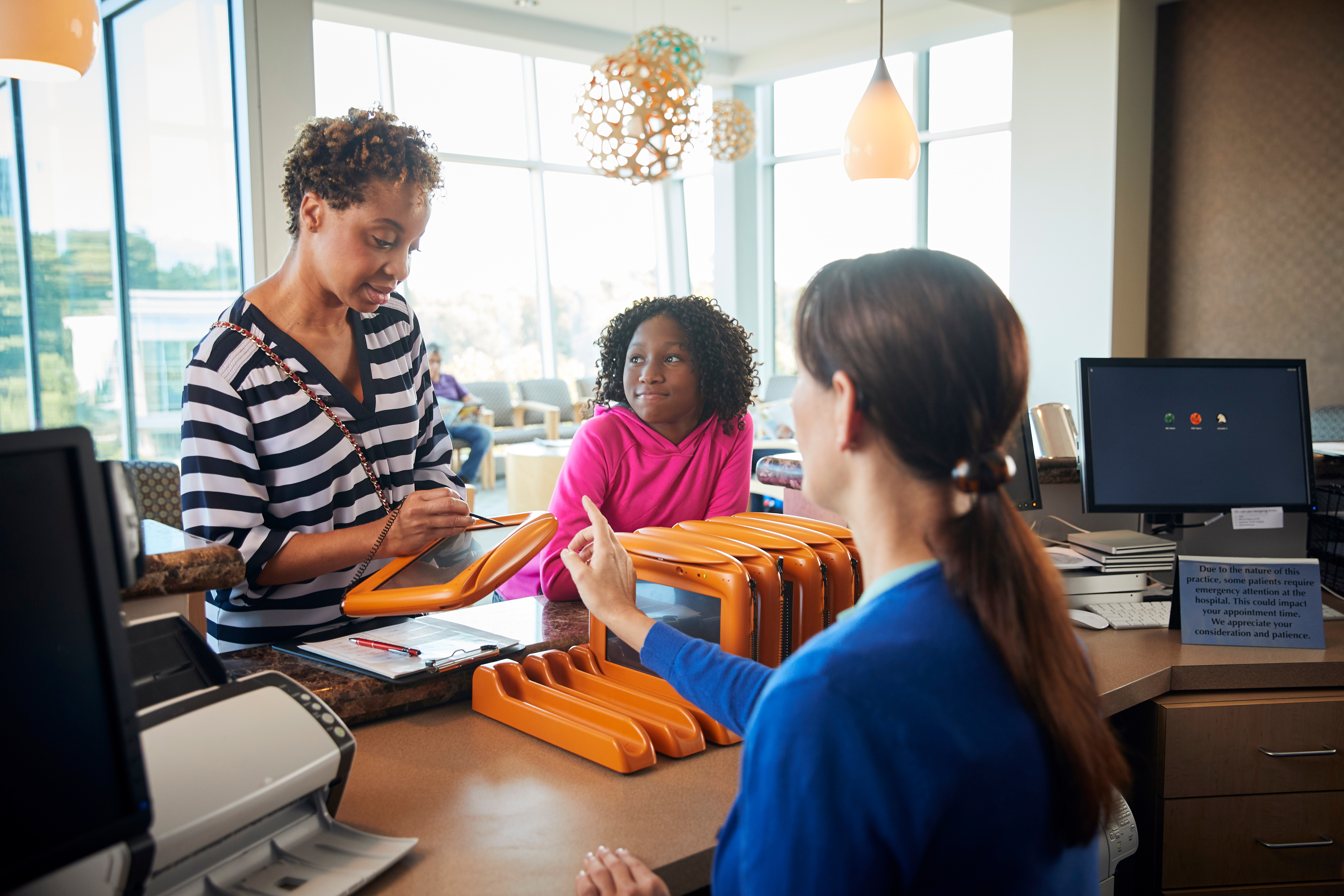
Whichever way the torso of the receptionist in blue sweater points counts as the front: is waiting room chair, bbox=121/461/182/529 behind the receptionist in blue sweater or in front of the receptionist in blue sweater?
in front

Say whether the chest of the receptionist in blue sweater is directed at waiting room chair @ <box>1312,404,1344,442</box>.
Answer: no

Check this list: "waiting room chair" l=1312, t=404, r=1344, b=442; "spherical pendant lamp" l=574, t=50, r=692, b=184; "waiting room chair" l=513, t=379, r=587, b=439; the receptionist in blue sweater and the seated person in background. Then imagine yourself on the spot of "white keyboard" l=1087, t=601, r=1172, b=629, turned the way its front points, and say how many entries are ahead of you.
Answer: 1

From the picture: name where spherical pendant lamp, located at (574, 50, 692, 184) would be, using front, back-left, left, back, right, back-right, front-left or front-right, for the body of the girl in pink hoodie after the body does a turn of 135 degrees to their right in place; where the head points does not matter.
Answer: front-right

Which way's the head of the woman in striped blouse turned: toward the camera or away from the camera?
toward the camera

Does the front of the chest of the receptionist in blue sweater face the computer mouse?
no

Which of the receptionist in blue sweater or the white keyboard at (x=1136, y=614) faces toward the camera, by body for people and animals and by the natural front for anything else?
the white keyboard

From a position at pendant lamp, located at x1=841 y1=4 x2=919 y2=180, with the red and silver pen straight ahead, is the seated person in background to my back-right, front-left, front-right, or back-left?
back-right

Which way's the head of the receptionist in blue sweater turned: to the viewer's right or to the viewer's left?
to the viewer's left

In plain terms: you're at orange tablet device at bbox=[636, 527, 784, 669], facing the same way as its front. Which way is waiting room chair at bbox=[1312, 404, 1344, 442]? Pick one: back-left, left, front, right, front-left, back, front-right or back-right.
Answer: back

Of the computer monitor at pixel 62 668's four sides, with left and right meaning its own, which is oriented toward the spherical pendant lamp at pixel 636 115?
left

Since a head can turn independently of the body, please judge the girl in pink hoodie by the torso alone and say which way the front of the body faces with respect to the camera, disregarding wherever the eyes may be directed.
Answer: toward the camera

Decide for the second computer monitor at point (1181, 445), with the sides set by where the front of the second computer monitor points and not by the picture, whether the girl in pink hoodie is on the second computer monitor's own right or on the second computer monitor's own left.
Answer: on the second computer monitor's own right

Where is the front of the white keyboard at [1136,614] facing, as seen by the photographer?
facing the viewer

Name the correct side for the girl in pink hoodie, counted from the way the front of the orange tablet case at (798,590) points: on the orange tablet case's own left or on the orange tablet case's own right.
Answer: on the orange tablet case's own right

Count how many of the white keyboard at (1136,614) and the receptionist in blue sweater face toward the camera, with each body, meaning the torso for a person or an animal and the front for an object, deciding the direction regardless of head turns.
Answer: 1

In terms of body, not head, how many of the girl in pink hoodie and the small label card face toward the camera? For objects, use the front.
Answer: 2
